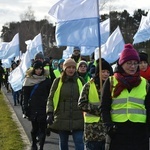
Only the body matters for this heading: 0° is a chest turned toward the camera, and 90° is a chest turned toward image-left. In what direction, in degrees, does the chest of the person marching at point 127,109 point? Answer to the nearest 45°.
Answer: approximately 0°

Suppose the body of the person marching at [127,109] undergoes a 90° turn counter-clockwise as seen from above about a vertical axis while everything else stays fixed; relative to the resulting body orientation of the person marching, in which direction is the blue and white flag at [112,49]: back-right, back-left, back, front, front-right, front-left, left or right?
left

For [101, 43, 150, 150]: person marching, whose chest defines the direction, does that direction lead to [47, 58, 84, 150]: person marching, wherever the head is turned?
no

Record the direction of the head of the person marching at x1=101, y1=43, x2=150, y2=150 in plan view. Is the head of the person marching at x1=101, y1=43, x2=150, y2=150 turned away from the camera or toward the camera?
toward the camera

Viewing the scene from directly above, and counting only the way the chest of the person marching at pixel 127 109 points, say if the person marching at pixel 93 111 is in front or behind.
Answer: behind

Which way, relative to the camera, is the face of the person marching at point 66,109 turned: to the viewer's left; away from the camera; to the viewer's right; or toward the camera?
toward the camera

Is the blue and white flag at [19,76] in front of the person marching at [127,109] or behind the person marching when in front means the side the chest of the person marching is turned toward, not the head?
behind
